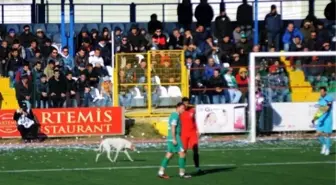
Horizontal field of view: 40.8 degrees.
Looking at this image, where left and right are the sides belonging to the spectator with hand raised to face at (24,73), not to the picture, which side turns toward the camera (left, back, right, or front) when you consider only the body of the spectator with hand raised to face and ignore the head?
front

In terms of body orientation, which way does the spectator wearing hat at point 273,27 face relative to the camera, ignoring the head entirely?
toward the camera

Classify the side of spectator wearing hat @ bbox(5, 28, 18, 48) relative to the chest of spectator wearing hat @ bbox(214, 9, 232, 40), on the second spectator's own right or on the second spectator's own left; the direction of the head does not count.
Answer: on the second spectator's own right

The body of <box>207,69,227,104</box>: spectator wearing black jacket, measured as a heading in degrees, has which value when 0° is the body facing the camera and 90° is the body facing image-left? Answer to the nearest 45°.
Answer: approximately 0°

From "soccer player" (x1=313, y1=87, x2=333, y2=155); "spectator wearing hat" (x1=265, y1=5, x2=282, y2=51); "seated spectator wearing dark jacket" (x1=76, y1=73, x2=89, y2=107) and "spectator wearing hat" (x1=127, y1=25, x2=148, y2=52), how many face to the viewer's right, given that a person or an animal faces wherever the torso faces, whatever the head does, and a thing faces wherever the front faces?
0

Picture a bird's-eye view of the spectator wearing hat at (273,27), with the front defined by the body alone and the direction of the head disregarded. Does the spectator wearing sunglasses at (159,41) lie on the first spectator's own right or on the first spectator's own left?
on the first spectator's own right

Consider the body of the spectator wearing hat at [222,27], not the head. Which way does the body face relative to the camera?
toward the camera

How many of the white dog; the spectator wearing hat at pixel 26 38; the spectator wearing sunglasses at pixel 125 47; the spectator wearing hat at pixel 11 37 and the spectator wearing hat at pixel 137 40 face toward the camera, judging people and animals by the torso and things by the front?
4

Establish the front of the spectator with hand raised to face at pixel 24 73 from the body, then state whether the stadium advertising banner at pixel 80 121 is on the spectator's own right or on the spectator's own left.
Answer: on the spectator's own left
